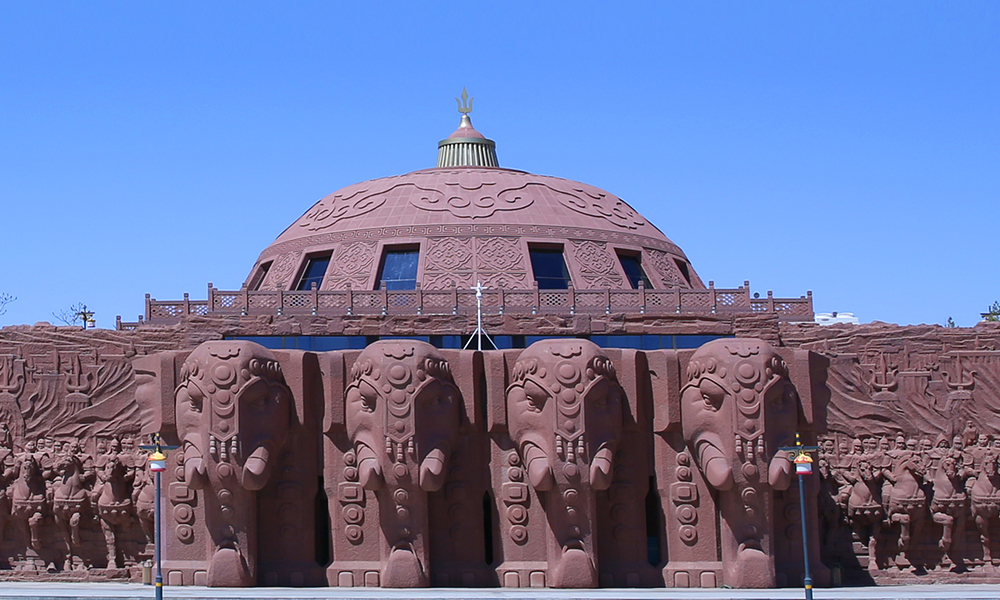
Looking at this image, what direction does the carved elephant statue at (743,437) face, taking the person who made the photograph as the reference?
facing the viewer

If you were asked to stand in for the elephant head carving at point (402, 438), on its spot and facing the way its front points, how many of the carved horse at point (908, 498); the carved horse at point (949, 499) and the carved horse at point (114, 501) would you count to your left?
2

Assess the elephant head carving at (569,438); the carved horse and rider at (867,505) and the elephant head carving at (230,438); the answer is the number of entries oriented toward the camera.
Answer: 3

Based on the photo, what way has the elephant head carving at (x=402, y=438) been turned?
toward the camera

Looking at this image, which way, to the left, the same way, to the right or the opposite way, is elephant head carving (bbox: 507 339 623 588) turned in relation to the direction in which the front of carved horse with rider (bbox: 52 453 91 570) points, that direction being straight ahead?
the same way

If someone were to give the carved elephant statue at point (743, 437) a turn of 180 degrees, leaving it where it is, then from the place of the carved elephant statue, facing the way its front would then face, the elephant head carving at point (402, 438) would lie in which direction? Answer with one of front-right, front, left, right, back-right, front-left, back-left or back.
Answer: left

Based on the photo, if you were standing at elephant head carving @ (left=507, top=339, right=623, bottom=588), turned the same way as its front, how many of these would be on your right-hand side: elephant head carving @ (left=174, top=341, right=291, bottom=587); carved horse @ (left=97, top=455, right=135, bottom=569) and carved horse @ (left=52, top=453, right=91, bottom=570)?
3

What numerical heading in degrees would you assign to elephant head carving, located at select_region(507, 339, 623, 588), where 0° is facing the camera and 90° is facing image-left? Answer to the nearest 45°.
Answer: approximately 0°

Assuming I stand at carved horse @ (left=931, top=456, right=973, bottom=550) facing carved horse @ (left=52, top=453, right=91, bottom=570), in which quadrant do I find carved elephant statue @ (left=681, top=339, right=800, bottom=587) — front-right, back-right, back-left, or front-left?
front-left

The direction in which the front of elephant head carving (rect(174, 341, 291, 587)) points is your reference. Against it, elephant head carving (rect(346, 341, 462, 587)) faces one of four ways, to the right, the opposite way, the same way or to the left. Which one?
the same way

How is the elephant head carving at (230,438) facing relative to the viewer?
toward the camera
